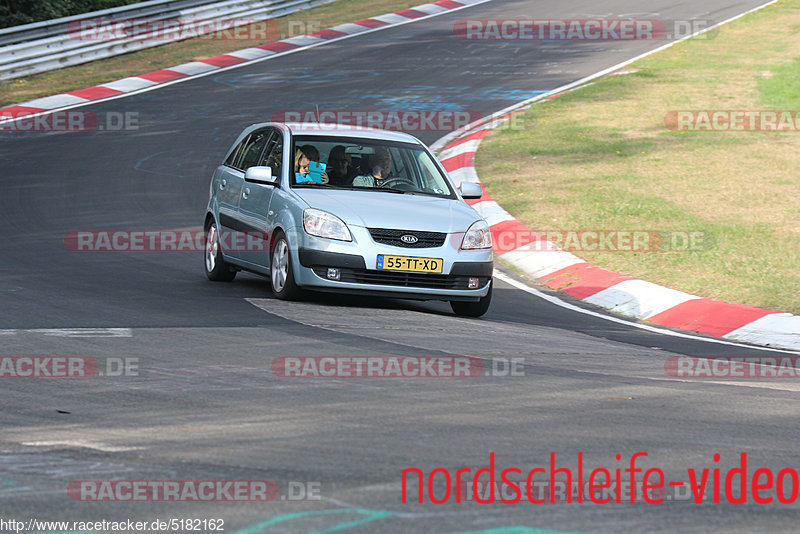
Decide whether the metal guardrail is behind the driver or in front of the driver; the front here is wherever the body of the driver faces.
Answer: behind

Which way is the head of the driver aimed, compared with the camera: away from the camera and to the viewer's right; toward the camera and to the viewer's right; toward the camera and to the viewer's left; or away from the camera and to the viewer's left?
toward the camera and to the viewer's right

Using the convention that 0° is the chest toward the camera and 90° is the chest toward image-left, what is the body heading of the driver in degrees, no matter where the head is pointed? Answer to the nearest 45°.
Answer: approximately 315°
